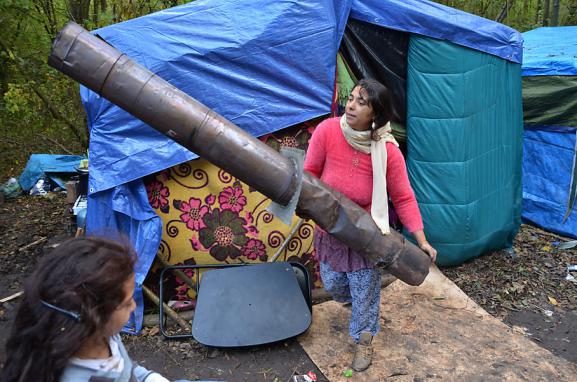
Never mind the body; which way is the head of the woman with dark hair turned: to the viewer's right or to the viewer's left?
to the viewer's left

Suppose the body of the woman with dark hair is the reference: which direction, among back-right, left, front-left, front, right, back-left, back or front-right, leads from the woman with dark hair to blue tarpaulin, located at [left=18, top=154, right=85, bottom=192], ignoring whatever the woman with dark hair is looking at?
back-right

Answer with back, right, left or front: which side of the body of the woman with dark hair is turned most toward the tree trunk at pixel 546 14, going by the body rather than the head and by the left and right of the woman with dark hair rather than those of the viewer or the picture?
back

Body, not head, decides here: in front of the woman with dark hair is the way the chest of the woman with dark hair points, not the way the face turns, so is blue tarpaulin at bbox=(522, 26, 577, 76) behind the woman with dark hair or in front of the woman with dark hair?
behind

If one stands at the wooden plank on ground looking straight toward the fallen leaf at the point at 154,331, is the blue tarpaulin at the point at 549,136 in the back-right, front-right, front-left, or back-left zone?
back-right

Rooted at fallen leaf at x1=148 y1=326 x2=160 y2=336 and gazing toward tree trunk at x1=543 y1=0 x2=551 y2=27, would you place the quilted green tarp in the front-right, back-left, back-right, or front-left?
front-right

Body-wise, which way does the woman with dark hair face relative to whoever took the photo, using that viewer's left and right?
facing the viewer

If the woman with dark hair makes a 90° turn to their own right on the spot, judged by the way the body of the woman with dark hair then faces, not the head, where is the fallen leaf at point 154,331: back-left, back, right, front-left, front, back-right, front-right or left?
front

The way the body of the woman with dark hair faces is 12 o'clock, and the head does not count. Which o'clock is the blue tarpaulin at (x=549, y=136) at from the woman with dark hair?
The blue tarpaulin is roughly at 7 o'clock from the woman with dark hair.
